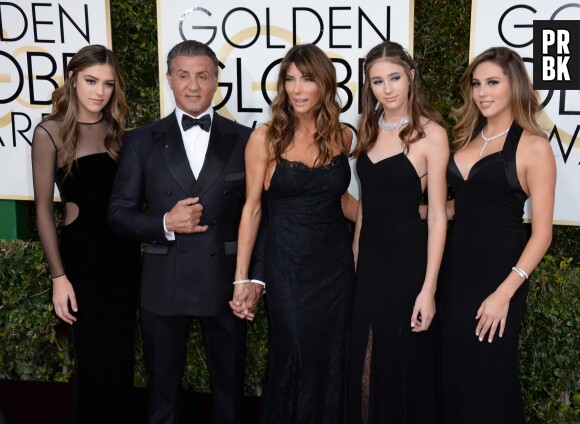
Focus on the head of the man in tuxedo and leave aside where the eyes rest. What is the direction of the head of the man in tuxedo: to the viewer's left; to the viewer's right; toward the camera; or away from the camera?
toward the camera

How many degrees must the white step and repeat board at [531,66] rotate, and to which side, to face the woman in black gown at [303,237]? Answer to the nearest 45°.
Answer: approximately 45° to its right

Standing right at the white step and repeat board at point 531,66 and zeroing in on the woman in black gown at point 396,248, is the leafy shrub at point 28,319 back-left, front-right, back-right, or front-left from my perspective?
front-right

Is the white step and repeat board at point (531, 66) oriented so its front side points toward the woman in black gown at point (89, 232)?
no

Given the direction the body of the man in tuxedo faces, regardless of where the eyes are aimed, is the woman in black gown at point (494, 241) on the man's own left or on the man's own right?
on the man's own left

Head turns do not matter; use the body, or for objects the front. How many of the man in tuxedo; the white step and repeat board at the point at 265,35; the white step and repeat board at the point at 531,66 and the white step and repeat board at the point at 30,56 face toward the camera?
4

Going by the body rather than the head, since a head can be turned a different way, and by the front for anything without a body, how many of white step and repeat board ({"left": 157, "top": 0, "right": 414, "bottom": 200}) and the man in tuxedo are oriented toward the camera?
2

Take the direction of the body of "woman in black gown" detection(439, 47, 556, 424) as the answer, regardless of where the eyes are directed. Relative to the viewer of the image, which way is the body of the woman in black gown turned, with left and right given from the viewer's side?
facing the viewer and to the left of the viewer

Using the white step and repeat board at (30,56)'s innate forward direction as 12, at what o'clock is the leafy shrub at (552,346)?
The leafy shrub is roughly at 10 o'clock from the white step and repeat board.

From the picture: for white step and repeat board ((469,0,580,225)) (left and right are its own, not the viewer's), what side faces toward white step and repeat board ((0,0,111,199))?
right

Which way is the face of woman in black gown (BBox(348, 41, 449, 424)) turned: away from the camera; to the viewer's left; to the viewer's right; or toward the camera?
toward the camera

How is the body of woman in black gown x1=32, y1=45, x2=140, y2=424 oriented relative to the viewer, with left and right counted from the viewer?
facing the viewer and to the right of the viewer

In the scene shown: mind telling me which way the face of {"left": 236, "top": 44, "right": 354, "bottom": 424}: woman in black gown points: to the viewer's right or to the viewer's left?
to the viewer's left

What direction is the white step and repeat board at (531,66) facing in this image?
toward the camera

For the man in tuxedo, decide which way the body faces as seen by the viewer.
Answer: toward the camera

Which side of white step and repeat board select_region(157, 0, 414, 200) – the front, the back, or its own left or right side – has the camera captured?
front
